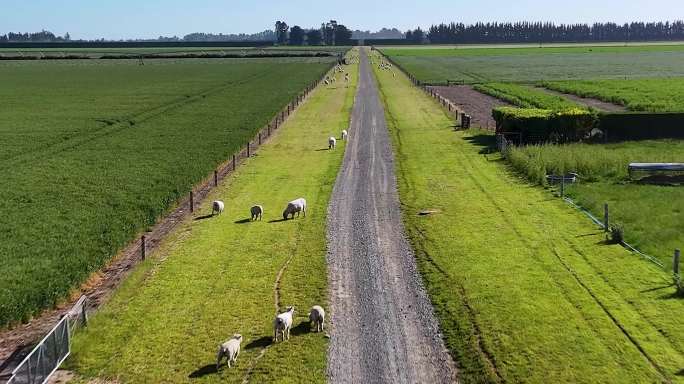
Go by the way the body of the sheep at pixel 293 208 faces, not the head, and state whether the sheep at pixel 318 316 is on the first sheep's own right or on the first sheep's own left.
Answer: on the first sheep's own left

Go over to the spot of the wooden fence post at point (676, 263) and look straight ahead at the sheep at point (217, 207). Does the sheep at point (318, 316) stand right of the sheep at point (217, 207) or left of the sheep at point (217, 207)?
left

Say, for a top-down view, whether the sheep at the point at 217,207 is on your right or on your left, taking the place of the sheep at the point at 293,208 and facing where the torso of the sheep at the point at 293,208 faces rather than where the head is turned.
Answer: on your right
